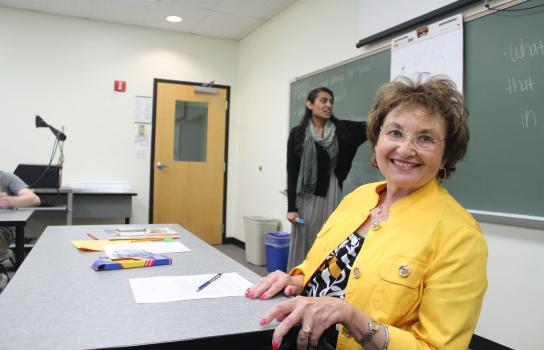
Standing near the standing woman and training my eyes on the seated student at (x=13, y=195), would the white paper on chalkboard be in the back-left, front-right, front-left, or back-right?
back-left

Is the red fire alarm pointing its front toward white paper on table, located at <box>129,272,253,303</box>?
yes

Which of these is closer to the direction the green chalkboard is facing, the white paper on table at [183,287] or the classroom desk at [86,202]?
the white paper on table
